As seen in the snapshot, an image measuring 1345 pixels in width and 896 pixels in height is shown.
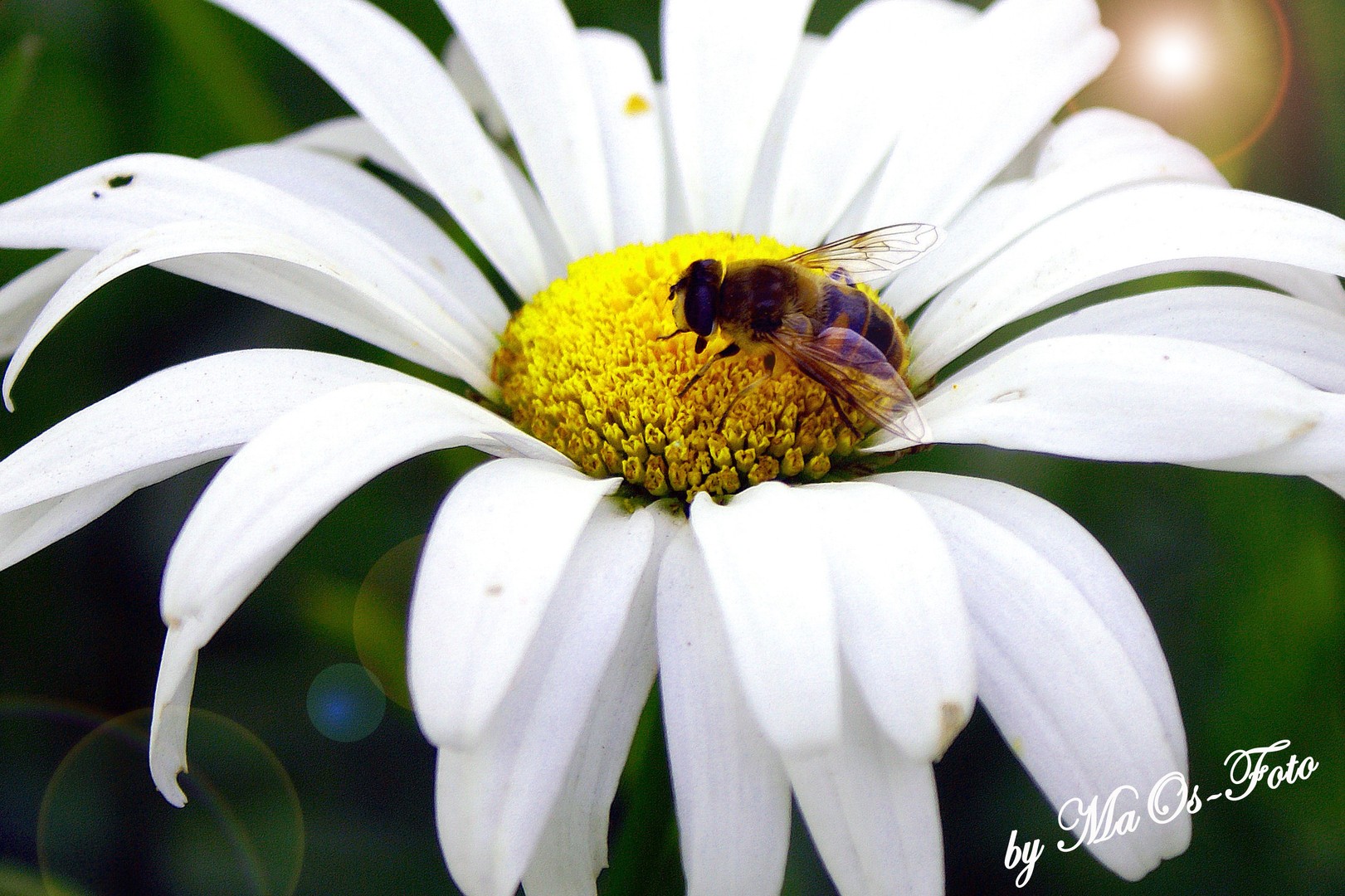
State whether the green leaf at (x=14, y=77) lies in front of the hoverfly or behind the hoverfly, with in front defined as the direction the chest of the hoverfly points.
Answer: in front

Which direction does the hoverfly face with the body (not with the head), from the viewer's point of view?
to the viewer's left
